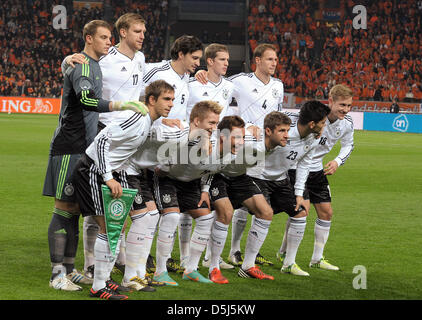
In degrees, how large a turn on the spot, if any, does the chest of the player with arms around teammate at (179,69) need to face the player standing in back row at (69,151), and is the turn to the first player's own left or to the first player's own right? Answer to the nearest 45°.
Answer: approximately 90° to the first player's own right

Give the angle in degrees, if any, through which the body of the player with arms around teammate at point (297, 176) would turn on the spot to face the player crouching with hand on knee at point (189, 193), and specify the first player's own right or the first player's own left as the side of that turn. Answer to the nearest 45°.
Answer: approximately 90° to the first player's own right

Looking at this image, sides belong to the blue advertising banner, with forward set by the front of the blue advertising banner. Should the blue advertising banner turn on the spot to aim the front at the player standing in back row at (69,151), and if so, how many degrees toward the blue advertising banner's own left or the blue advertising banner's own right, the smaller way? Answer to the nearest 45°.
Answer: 0° — it already faces them

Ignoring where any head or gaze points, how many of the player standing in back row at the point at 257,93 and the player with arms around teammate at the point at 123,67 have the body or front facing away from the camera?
0

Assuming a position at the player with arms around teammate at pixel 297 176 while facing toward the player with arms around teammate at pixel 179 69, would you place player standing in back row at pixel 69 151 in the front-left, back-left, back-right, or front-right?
front-left

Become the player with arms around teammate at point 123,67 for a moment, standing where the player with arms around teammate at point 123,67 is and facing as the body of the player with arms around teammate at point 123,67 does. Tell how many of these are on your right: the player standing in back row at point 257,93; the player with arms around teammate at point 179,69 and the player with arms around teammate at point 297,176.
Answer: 0

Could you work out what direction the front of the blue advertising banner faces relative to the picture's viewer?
facing the viewer

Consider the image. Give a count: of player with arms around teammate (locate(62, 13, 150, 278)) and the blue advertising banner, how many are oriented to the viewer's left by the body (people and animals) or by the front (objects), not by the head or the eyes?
0

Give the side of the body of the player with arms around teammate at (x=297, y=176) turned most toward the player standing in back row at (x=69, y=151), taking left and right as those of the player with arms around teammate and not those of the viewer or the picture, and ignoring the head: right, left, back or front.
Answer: right

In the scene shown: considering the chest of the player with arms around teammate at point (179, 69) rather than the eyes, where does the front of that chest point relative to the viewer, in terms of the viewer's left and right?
facing the viewer and to the right of the viewer

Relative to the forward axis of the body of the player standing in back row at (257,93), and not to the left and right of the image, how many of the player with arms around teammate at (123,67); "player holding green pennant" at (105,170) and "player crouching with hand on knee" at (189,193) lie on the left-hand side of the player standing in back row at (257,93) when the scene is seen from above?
0

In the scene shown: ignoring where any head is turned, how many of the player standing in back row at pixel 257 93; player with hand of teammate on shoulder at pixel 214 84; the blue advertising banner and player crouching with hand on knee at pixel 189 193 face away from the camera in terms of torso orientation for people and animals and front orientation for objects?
0

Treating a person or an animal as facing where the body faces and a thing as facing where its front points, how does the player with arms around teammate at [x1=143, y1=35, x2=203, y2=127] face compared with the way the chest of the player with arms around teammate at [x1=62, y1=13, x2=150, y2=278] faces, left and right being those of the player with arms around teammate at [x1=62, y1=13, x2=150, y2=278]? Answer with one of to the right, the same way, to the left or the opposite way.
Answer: the same way

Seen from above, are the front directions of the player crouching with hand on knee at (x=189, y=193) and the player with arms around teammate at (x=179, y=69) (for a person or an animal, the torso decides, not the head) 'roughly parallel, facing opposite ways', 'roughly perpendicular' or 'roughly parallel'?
roughly parallel

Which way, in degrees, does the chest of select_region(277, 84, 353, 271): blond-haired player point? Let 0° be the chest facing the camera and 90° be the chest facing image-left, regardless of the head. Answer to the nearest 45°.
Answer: approximately 315°

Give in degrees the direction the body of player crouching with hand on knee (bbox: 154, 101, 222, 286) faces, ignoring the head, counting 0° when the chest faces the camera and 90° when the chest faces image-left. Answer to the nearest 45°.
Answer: approximately 315°

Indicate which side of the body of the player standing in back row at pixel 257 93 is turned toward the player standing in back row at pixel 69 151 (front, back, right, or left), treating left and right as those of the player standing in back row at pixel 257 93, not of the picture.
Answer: right
